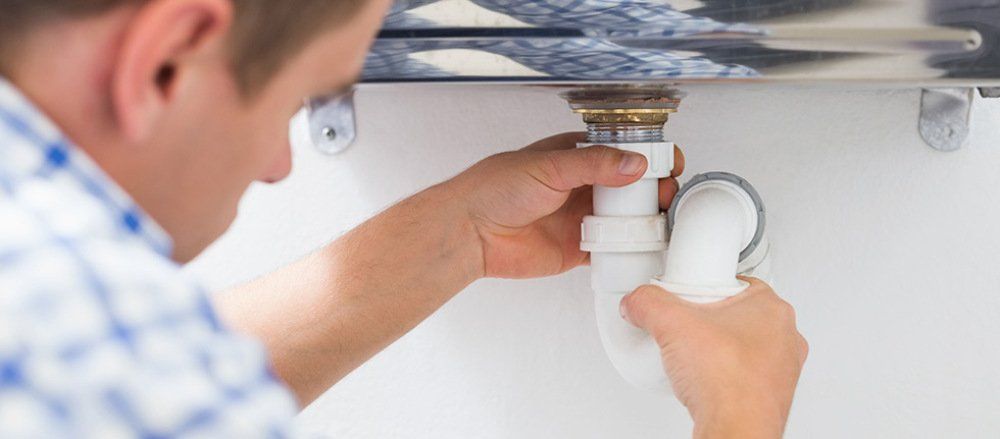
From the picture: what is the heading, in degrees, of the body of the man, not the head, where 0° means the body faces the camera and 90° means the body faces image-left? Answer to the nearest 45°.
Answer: approximately 225°

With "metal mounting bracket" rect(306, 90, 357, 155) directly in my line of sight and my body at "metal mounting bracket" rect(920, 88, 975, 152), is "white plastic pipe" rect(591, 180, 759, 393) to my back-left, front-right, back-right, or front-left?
front-left

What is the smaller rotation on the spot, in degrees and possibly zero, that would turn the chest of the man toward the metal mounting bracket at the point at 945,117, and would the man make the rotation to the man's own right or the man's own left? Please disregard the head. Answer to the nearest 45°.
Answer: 0° — they already face it

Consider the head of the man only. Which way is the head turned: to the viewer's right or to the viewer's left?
to the viewer's right
